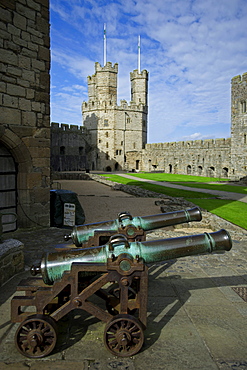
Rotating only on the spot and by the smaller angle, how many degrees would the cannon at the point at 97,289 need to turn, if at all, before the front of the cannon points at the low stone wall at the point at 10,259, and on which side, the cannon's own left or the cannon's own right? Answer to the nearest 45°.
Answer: approximately 135° to the cannon's own left

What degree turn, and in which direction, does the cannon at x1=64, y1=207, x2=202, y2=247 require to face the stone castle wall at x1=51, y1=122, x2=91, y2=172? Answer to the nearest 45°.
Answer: approximately 90° to its left

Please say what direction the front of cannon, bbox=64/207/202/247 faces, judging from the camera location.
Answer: facing to the right of the viewer

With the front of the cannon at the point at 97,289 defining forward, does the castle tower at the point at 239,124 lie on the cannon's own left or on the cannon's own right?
on the cannon's own left

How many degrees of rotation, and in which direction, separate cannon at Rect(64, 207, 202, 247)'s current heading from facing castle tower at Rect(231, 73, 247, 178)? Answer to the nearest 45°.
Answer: approximately 90° to its left

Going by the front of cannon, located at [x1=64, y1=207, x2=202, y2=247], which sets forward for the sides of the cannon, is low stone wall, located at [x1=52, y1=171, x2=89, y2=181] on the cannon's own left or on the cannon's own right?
on the cannon's own left

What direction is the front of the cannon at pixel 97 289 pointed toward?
to the viewer's right

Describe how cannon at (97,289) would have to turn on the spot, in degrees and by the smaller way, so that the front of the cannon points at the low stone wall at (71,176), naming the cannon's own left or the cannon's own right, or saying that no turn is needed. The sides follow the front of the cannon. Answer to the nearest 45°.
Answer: approximately 90° to the cannon's own left
